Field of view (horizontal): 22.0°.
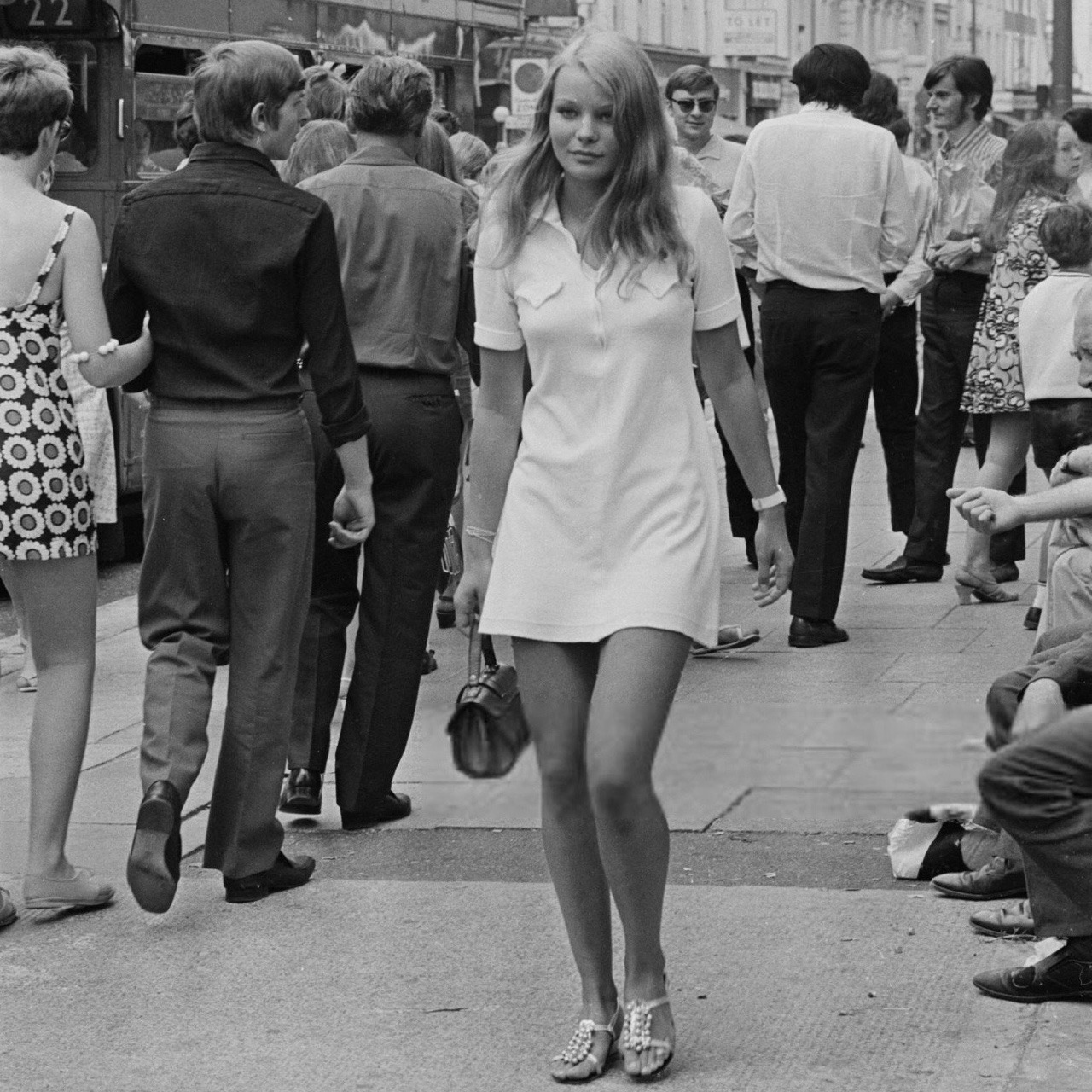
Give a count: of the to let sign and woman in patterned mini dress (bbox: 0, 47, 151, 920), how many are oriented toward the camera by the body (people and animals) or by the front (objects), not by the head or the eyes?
1

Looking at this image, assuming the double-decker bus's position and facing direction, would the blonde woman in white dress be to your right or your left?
on your left

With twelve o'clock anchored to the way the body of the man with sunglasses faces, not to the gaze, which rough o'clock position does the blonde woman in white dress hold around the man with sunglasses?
The blonde woman in white dress is roughly at 12 o'clock from the man with sunglasses.

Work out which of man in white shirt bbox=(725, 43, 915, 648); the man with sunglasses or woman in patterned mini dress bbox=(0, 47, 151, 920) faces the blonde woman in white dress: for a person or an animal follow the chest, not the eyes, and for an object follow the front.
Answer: the man with sunglasses

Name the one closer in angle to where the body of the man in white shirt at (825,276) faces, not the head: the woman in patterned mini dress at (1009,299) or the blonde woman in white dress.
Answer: the woman in patterned mini dress

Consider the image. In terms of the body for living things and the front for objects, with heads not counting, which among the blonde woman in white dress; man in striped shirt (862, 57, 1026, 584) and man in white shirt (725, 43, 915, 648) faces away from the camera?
man in white shirt (725, 43, 915, 648)

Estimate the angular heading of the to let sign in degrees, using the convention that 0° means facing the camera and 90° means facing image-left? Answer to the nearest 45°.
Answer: approximately 0°

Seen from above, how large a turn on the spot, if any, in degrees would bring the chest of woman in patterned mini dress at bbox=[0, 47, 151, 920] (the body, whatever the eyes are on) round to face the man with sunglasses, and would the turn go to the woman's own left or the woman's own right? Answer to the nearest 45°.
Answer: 0° — they already face them

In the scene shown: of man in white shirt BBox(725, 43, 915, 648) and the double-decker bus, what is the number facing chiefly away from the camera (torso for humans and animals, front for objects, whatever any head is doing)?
1

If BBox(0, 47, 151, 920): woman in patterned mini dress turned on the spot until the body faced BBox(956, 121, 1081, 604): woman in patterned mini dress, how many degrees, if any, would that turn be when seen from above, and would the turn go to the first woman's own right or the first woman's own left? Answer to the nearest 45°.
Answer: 0° — they already face them

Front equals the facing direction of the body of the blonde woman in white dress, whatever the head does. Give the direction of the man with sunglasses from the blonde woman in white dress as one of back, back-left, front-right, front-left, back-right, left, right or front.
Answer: back

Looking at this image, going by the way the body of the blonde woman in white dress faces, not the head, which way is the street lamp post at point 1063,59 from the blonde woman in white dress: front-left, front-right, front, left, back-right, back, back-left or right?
back
